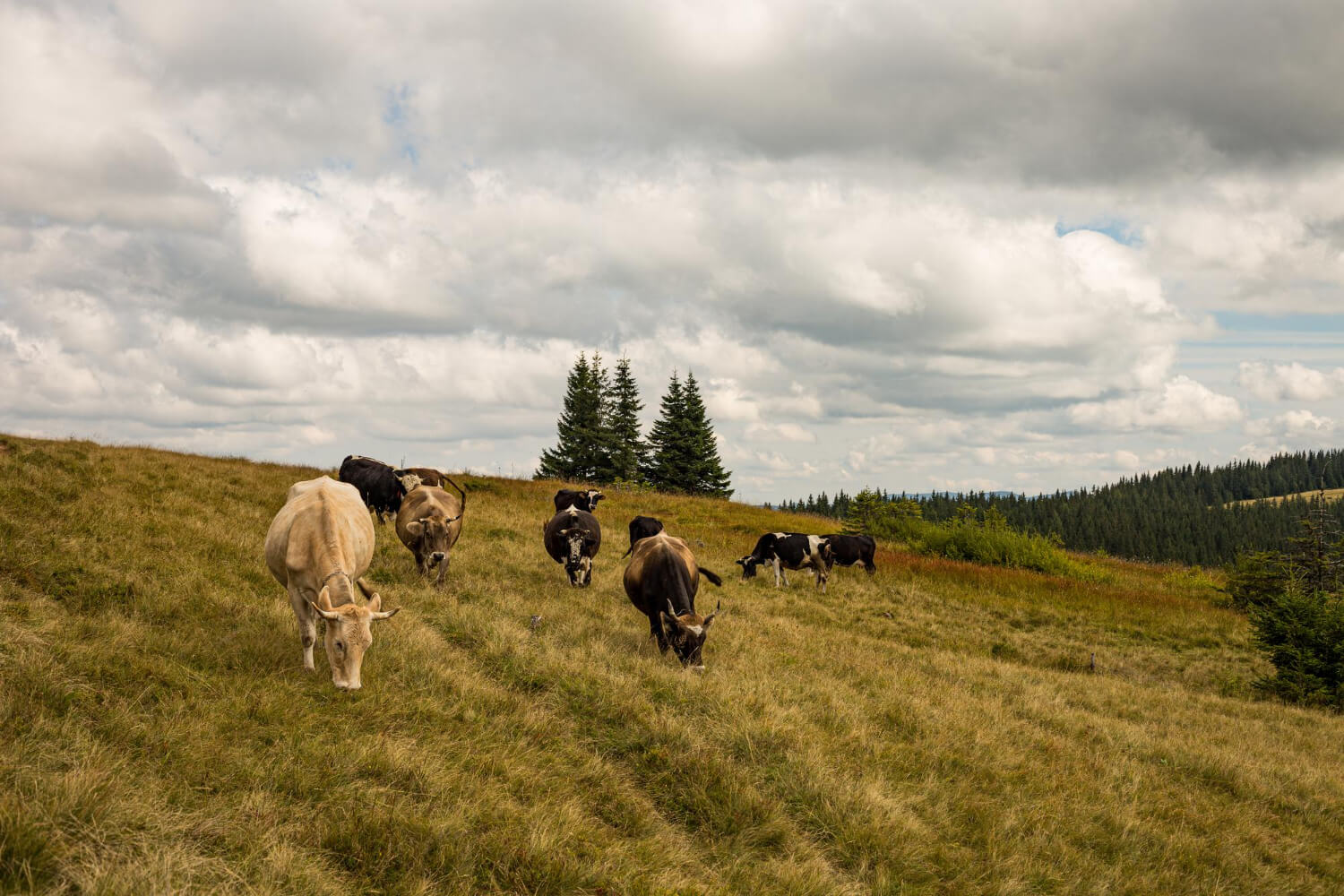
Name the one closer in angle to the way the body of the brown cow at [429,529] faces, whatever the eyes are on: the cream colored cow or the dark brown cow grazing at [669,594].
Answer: the cream colored cow

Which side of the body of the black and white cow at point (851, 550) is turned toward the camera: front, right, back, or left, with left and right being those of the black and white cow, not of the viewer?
left

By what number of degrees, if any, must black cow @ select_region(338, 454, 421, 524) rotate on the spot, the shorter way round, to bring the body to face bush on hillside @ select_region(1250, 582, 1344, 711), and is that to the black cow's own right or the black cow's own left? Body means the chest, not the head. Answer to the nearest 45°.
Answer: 0° — it already faces it

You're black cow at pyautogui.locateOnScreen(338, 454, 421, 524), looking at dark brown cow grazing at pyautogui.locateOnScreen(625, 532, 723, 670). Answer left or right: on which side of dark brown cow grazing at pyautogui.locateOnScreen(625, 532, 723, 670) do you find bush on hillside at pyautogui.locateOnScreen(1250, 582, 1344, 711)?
left

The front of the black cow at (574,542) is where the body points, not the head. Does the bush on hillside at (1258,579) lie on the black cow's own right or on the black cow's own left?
on the black cow's own left

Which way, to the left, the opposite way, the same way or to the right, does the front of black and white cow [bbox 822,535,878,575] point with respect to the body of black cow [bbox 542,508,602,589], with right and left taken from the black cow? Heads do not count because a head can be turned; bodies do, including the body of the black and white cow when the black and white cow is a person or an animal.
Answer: to the right

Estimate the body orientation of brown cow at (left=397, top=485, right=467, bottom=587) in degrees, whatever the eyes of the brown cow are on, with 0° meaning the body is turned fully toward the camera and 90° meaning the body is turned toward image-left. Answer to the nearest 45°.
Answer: approximately 0°
